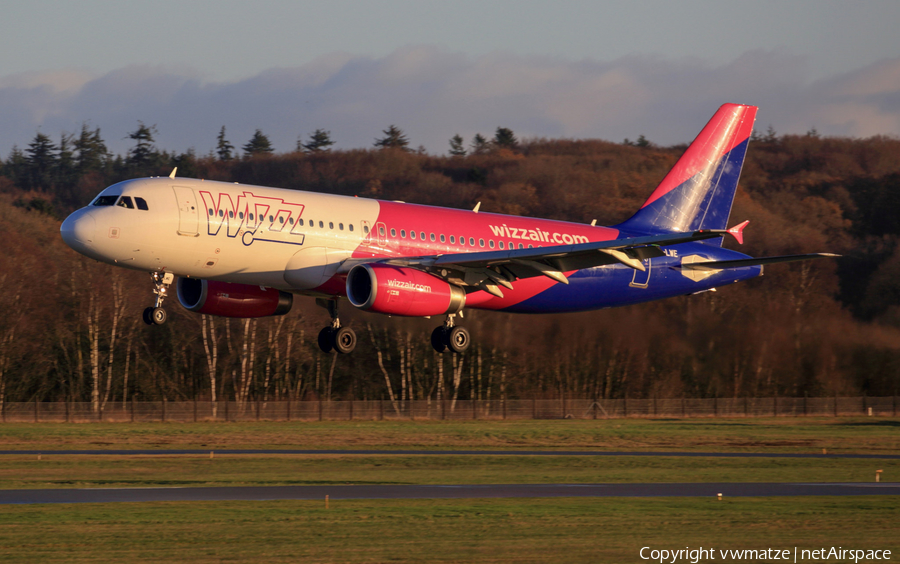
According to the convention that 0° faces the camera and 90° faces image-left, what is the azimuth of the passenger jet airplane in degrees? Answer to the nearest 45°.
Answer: approximately 45°
